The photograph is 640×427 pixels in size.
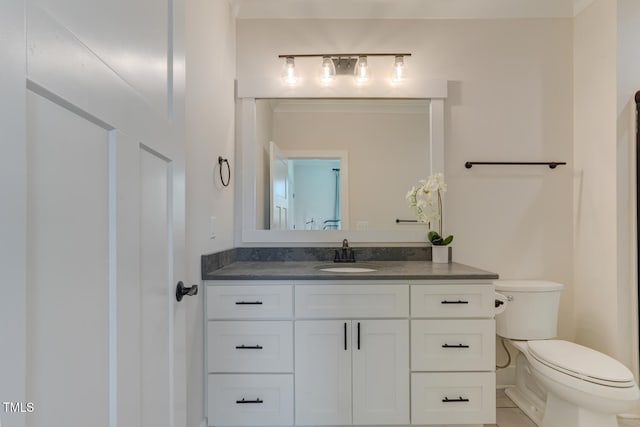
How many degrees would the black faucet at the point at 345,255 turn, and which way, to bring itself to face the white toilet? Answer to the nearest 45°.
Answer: approximately 90° to its left

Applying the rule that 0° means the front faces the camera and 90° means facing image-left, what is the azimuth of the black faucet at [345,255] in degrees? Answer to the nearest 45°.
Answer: approximately 0°

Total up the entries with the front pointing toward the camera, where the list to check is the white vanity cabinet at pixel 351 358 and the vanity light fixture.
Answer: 2
